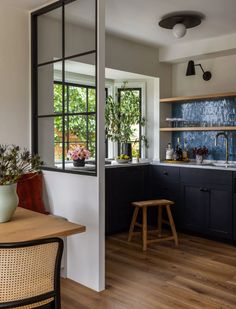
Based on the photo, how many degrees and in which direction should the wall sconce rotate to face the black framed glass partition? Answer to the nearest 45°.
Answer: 0° — it already faces it

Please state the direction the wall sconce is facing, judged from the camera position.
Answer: facing the viewer and to the left of the viewer

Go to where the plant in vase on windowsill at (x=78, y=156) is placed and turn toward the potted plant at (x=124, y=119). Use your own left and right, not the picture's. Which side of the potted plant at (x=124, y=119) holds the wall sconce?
right

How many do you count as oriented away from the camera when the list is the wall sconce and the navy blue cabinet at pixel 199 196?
0

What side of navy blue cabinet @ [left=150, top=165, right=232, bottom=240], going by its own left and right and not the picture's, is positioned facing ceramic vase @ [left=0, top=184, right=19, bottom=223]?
front

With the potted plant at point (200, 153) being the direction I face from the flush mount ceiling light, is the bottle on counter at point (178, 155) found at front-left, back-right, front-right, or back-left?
front-left

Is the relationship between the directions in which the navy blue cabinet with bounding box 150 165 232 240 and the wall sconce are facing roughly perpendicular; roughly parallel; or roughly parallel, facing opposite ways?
roughly parallel

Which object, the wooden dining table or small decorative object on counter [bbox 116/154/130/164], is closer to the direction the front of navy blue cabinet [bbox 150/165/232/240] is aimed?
the wooden dining table

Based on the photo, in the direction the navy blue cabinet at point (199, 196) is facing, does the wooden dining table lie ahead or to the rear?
ahead

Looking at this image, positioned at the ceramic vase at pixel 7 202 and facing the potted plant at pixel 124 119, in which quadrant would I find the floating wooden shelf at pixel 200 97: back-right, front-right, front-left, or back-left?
front-right
